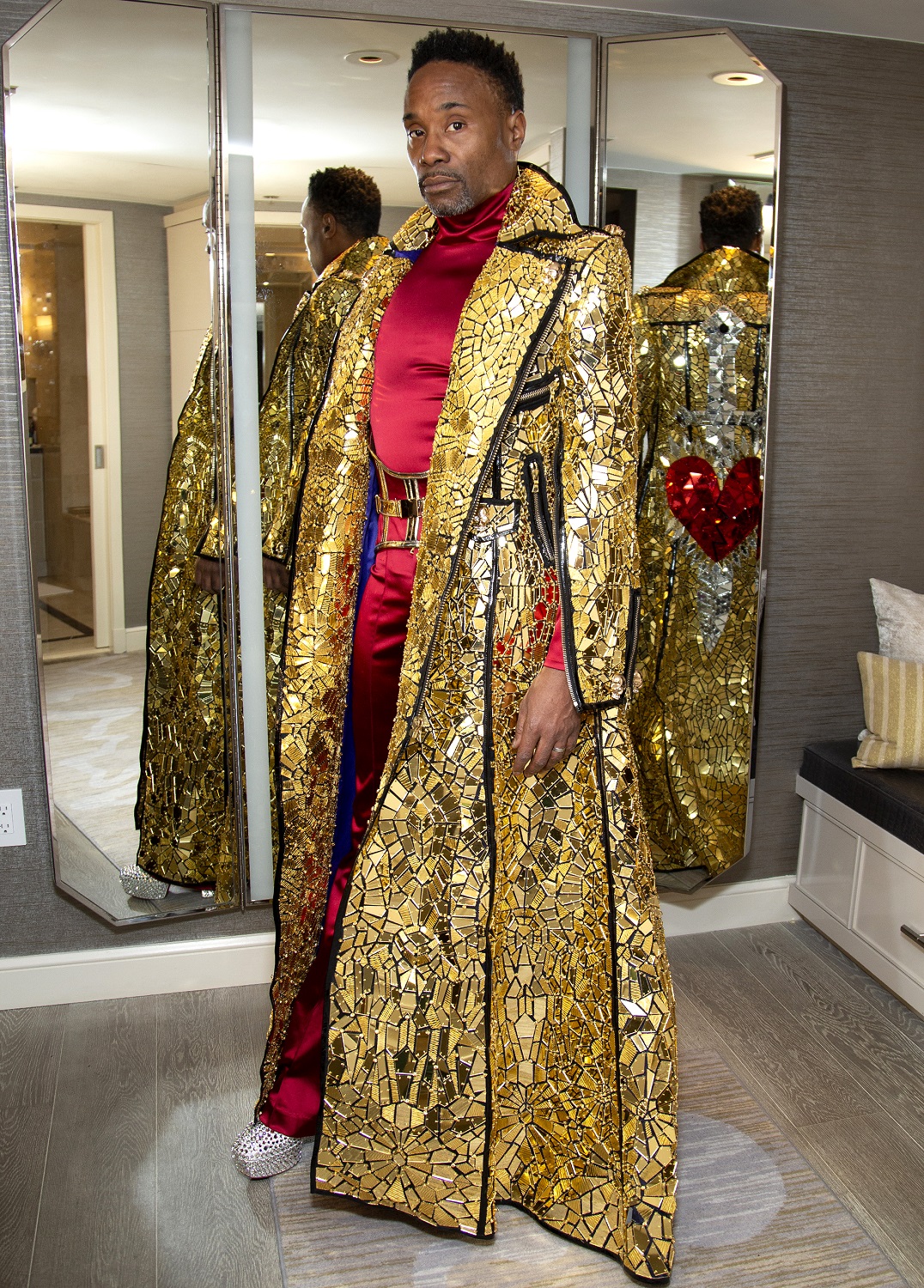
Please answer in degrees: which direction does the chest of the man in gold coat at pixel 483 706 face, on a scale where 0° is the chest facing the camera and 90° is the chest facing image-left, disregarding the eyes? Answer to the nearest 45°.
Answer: approximately 45°

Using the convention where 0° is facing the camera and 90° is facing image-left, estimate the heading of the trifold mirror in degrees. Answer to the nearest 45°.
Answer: approximately 0°

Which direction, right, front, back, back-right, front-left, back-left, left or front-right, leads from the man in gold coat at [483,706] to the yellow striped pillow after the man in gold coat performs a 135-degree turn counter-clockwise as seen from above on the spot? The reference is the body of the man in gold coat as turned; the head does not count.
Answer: front-left

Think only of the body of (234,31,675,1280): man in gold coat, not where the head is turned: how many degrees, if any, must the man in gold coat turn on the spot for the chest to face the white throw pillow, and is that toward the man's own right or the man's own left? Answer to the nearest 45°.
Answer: approximately 180°

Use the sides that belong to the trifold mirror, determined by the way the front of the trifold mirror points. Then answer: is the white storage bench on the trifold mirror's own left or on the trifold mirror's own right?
on the trifold mirror's own left

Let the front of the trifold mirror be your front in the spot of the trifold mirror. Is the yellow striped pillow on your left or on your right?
on your left

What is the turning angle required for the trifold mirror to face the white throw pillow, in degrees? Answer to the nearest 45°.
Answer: approximately 90° to its left
